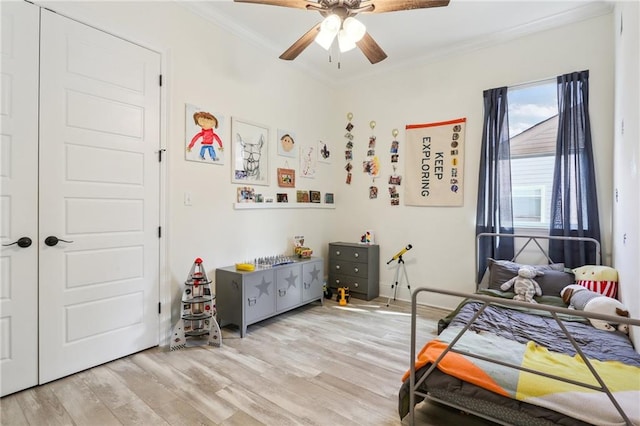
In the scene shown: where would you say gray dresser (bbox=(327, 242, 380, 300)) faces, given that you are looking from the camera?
facing the viewer and to the left of the viewer

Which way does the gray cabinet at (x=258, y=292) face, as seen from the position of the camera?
facing the viewer and to the right of the viewer

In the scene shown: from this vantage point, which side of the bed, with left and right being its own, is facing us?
front

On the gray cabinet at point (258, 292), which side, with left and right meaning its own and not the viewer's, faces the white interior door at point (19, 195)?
right

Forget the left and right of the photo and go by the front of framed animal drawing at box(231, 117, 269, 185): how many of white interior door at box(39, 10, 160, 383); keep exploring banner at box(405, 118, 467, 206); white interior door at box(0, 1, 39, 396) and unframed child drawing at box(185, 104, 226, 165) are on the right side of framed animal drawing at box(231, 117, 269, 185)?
3

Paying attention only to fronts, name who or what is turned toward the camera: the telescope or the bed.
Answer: the bed

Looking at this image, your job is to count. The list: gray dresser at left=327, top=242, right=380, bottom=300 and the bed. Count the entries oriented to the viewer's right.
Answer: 0

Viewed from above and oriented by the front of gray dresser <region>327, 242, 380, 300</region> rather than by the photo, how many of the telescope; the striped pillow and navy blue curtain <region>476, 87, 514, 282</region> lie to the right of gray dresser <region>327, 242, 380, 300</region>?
0

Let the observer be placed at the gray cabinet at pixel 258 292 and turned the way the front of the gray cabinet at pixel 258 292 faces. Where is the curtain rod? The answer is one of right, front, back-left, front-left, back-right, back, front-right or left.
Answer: front-left
